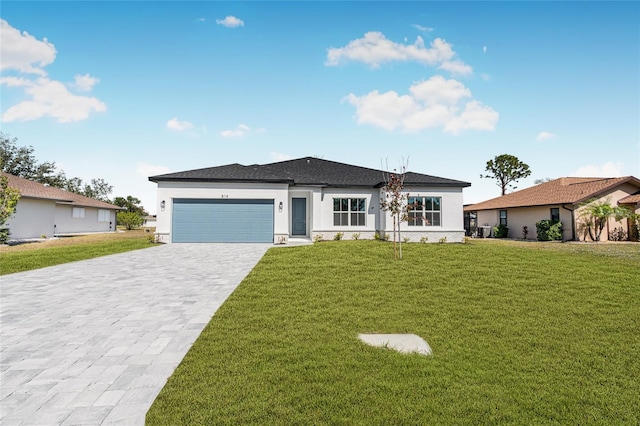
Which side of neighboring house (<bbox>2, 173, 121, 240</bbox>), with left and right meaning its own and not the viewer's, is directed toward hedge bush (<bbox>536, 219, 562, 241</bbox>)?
left

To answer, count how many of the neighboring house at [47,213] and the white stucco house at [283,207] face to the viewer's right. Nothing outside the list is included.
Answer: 0

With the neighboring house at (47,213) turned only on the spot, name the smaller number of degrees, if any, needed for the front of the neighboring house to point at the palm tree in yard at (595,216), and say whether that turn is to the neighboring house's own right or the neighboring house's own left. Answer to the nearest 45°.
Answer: approximately 90° to the neighboring house's own left

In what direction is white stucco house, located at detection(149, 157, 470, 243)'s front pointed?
toward the camera

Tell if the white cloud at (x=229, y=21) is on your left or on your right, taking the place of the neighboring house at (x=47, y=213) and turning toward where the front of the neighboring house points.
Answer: on your left

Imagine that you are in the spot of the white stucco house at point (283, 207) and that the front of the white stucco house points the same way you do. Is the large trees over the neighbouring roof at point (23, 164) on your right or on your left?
on your right

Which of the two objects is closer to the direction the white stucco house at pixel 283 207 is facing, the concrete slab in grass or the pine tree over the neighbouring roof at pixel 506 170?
the concrete slab in grass

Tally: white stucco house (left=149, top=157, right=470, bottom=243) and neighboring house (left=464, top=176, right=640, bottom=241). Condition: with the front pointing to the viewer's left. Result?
0

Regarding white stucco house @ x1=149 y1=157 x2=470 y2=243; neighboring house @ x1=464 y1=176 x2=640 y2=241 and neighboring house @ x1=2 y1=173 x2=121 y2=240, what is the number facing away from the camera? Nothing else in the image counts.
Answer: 0
